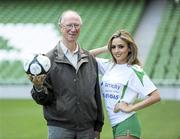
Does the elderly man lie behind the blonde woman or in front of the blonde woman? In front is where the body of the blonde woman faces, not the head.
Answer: in front

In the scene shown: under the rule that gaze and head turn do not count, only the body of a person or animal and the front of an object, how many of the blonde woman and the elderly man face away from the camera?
0

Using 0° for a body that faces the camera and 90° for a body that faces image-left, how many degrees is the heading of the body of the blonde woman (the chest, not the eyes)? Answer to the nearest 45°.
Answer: approximately 45°

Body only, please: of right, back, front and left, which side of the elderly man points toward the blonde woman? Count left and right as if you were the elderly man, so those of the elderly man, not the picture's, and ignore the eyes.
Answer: left

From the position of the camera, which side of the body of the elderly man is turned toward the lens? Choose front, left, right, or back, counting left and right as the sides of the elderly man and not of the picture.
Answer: front
